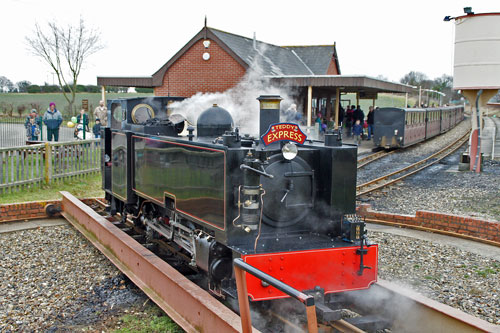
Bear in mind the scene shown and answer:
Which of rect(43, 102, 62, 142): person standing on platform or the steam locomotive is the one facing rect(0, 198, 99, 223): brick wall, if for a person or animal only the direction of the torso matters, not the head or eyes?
the person standing on platform

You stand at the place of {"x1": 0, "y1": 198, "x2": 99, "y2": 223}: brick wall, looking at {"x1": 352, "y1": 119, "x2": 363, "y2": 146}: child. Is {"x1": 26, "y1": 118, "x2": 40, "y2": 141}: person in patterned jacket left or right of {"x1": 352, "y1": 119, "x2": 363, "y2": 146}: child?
left

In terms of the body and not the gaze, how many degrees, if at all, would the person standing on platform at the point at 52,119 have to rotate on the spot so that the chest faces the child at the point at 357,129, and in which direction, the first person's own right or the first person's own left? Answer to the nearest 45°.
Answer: approximately 90° to the first person's own left

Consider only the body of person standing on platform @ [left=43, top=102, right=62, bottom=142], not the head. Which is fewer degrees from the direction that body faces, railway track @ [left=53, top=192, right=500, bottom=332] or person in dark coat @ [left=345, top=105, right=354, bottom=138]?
the railway track

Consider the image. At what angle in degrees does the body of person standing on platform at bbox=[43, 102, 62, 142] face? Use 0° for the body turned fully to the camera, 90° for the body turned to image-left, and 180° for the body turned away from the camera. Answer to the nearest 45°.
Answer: approximately 0°

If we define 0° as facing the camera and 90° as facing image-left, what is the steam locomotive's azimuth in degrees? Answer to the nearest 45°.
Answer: approximately 315°

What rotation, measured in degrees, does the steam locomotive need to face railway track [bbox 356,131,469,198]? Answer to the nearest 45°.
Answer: approximately 90° to its left

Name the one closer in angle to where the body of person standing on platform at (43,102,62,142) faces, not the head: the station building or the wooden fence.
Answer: the wooden fence

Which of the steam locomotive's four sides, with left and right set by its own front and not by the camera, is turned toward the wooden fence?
back

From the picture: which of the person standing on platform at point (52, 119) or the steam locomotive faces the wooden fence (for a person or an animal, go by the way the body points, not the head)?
the person standing on platform

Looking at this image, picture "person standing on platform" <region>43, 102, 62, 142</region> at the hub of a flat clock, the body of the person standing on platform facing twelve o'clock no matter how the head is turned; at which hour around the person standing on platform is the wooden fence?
The wooden fence is roughly at 12 o'clock from the person standing on platform.

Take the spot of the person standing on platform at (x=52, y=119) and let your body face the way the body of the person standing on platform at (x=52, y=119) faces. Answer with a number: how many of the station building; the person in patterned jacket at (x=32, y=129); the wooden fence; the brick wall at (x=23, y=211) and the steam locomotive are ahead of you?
3
